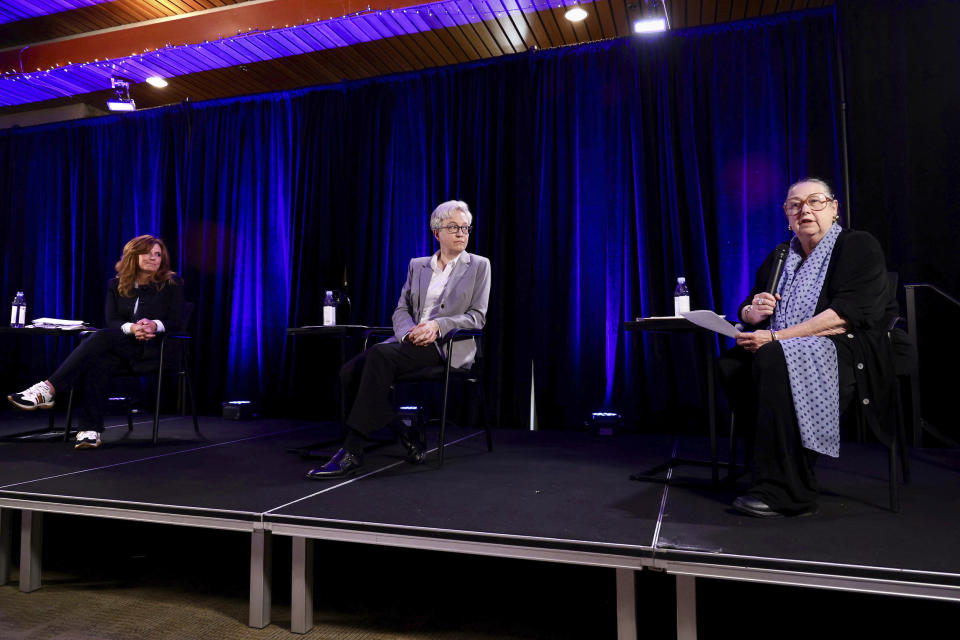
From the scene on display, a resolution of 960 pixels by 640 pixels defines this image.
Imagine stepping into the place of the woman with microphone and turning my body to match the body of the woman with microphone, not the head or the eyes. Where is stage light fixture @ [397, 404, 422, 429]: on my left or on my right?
on my right

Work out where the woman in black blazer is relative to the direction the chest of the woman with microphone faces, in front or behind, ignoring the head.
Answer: in front

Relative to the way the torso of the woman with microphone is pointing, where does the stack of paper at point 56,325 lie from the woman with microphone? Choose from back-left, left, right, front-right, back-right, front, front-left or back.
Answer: front-right

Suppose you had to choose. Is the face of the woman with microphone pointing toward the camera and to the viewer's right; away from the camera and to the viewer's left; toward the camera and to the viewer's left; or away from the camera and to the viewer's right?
toward the camera and to the viewer's left

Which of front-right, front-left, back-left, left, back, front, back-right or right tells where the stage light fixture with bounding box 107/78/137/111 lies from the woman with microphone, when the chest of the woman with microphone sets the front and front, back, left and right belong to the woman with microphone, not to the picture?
front-right

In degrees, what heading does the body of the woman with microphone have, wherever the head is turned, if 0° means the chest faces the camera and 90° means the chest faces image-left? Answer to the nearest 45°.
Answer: approximately 45°

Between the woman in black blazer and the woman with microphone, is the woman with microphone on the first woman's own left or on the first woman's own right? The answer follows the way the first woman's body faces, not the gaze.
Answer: on the first woman's own left

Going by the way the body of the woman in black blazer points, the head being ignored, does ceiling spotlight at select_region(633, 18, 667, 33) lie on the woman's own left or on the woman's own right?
on the woman's own left

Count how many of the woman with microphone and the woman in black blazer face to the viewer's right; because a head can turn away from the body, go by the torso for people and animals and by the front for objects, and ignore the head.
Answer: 0

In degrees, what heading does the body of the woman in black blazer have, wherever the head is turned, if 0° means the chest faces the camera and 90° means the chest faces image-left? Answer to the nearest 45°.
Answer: approximately 45°
